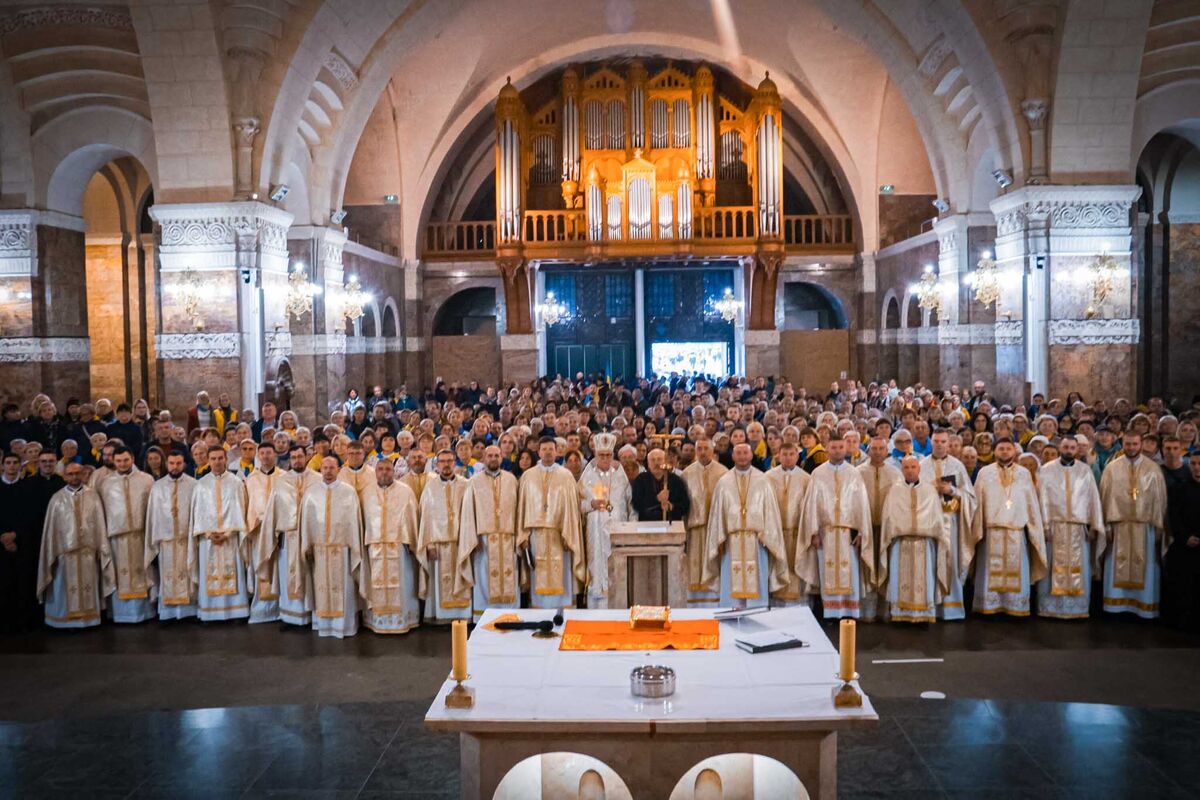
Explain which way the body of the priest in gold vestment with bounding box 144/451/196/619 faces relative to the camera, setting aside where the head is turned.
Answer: toward the camera

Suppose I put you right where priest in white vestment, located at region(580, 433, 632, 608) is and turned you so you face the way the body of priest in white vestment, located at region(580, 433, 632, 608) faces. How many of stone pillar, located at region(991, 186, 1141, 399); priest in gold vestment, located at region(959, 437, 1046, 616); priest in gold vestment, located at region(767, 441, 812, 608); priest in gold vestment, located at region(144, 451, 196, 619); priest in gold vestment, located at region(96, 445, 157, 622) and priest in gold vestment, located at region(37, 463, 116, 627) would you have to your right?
3

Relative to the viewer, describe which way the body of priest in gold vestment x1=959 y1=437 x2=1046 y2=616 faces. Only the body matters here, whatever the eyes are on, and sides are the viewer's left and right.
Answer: facing the viewer

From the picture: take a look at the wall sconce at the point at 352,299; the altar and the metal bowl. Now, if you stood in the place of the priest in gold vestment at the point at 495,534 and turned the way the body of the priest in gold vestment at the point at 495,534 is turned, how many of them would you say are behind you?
1

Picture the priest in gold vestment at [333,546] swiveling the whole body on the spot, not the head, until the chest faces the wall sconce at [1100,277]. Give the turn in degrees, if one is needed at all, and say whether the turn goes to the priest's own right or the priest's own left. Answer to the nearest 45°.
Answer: approximately 90° to the priest's own left

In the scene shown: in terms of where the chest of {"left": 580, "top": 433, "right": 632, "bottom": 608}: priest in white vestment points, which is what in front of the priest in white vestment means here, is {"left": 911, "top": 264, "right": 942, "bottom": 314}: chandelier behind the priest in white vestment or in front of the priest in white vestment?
behind

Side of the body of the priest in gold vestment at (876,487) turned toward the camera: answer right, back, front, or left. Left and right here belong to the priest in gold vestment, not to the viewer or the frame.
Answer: front

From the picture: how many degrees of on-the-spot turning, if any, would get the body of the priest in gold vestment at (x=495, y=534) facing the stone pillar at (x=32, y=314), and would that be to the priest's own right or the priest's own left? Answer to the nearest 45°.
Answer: approximately 135° to the priest's own right

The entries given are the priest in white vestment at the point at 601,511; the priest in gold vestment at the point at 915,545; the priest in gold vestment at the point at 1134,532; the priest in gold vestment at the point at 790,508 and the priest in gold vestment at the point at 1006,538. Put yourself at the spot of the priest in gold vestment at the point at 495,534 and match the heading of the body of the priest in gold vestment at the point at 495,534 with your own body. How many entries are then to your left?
5

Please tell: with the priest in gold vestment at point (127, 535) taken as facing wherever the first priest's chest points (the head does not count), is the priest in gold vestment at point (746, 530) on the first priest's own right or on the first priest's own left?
on the first priest's own left
